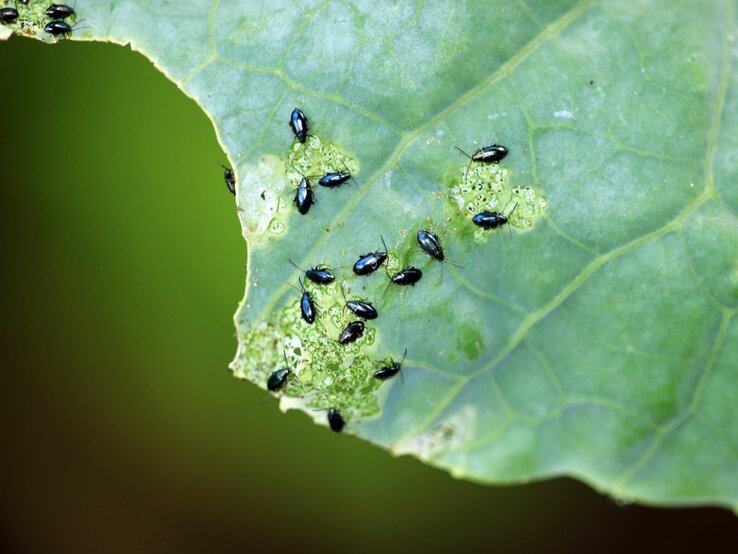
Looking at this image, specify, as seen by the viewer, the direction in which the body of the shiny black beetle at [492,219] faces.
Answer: to the viewer's right

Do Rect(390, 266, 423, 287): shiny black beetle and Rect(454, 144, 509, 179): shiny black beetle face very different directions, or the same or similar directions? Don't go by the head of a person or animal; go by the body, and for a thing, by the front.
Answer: same or similar directions

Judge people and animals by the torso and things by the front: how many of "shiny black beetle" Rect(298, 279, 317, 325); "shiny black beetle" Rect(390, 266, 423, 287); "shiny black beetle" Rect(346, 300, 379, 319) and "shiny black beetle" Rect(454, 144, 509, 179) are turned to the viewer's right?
0

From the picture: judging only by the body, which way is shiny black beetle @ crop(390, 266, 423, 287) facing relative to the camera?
to the viewer's left

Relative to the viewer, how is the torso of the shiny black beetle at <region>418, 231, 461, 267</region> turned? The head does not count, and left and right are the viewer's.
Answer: facing the viewer and to the right of the viewer

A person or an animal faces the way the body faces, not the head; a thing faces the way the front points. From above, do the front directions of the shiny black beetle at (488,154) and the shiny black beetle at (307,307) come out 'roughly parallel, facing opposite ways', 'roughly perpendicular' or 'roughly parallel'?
roughly perpendicular

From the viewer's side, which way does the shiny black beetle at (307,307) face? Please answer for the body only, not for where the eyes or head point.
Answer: away from the camera

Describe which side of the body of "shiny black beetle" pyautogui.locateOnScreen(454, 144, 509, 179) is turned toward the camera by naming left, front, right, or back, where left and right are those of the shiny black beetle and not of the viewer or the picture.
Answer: left
